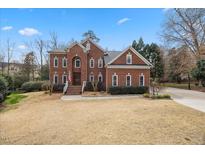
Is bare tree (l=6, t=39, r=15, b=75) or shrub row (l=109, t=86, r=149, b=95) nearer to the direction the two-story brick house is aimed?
the shrub row

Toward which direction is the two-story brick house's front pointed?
toward the camera

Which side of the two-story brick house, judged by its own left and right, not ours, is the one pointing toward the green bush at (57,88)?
right

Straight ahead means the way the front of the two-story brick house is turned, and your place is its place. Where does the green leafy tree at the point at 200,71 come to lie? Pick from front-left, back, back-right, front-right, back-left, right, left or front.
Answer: left

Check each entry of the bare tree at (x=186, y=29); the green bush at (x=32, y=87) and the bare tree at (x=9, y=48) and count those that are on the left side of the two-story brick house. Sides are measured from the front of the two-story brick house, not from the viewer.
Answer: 1

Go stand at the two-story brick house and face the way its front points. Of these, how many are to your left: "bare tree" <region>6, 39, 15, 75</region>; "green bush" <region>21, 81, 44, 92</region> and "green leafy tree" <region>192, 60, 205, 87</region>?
1

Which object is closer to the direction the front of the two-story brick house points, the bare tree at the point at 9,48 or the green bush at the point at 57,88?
the green bush

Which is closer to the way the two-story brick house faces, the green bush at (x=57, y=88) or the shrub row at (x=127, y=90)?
the shrub row

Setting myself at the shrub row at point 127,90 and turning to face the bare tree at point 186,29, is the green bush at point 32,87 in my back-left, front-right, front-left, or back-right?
back-left

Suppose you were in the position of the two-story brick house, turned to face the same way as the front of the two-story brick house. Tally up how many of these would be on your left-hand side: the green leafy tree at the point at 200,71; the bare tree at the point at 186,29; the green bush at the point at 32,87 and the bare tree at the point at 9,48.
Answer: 2

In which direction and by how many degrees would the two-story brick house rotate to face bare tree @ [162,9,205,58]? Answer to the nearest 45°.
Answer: approximately 90° to its left

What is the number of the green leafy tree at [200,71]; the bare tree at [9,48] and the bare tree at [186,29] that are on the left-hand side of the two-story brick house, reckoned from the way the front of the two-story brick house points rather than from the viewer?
2

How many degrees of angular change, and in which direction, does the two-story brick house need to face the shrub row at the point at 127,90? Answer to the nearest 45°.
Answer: approximately 45° to its left

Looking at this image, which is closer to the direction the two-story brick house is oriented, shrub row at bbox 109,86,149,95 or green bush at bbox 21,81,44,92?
the shrub row

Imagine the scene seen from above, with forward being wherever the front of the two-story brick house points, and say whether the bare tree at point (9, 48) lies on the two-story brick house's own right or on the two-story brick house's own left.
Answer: on the two-story brick house's own right

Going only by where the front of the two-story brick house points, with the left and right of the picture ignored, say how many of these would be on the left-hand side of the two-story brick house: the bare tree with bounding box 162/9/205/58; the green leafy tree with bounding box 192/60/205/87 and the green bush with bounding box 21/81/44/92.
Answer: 2
